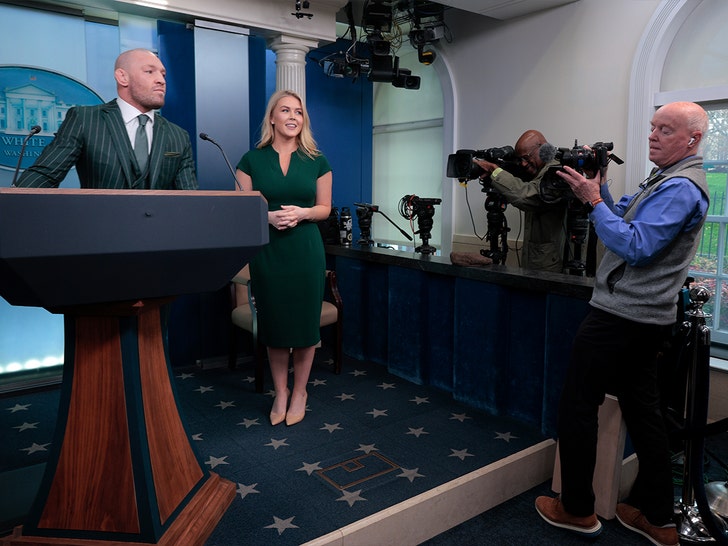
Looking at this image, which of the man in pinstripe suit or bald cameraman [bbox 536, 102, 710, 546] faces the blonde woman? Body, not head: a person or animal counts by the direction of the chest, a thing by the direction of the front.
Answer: the bald cameraman

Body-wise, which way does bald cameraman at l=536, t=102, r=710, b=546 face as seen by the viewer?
to the viewer's left

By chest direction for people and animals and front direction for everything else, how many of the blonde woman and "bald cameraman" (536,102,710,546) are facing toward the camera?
1

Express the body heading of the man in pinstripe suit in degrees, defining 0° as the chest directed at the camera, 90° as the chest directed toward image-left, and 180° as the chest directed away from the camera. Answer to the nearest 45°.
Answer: approximately 315°

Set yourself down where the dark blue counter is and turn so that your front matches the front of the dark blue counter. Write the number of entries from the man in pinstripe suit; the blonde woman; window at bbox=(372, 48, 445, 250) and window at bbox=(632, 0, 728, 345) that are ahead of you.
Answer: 2

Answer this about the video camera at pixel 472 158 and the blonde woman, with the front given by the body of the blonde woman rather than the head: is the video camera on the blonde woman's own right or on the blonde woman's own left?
on the blonde woman's own left

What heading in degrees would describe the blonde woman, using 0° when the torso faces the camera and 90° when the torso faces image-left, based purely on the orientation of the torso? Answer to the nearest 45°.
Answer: approximately 0°

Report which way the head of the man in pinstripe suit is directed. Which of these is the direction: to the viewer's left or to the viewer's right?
to the viewer's right

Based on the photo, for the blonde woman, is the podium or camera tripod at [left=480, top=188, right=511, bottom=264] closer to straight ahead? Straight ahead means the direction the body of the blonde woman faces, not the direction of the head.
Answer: the podium

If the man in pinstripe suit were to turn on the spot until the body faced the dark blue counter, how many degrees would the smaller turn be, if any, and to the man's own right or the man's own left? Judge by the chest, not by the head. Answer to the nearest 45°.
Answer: approximately 90° to the man's own left
